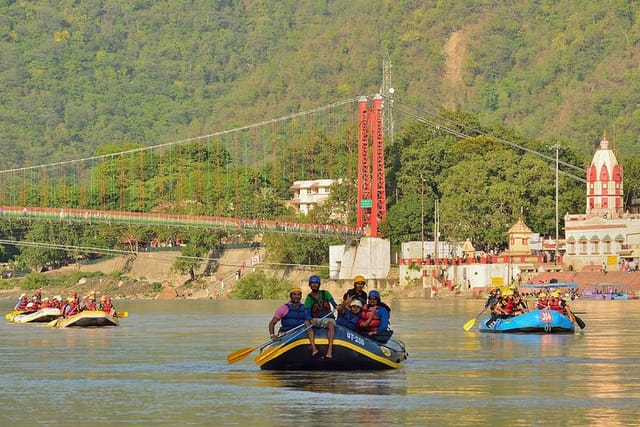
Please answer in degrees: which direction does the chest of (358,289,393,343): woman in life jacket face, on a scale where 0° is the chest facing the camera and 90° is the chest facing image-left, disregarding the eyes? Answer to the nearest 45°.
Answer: approximately 45°
